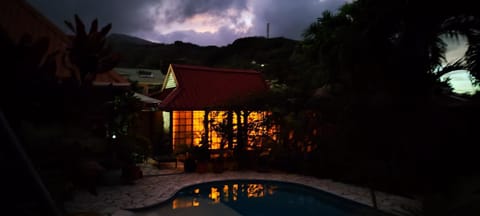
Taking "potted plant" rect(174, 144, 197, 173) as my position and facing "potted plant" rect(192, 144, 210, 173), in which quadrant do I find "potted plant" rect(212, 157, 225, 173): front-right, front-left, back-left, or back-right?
front-right

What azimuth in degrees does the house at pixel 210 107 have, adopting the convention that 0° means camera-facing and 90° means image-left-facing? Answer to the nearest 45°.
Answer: approximately 0°

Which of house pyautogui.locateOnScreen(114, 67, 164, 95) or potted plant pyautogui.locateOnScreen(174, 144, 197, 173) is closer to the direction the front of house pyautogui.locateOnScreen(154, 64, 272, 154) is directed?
the potted plant

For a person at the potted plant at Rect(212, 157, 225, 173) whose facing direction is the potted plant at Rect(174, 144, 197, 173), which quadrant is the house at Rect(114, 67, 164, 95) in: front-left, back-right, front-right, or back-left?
front-right

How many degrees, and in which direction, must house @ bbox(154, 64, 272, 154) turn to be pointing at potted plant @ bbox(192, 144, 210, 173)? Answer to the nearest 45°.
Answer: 0° — it already faces it

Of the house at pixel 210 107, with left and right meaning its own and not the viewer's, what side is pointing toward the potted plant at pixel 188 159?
front

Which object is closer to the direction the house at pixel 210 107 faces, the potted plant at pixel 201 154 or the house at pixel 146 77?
the potted plant
